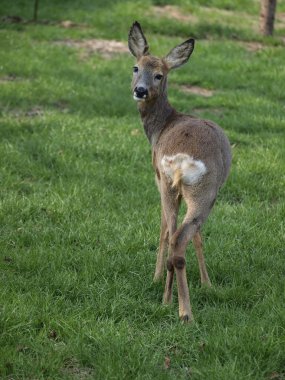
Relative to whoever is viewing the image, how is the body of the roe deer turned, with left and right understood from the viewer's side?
facing away from the viewer

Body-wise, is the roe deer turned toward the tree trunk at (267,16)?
yes
